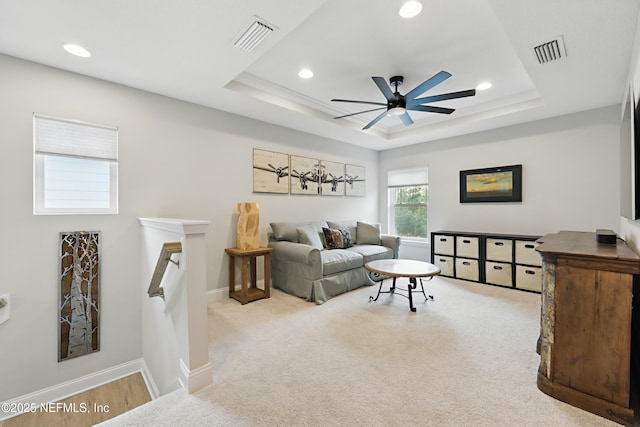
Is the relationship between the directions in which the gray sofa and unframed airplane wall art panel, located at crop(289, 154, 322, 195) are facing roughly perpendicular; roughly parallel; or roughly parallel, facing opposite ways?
roughly parallel

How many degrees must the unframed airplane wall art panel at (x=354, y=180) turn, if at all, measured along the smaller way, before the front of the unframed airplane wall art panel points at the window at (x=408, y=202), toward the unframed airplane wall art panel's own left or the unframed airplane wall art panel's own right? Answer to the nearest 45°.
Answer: approximately 45° to the unframed airplane wall art panel's own left

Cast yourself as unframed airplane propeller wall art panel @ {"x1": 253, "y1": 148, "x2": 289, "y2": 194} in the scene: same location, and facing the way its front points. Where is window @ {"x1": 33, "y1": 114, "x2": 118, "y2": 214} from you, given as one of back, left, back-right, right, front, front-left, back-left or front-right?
right

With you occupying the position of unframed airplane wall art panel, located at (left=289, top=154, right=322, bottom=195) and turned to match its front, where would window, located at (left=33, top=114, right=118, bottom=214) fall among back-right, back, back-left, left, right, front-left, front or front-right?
right

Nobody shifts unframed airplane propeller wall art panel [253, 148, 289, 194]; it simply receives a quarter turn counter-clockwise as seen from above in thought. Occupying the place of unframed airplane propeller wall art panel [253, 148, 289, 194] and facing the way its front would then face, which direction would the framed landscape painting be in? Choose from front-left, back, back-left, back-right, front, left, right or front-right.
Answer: front-right

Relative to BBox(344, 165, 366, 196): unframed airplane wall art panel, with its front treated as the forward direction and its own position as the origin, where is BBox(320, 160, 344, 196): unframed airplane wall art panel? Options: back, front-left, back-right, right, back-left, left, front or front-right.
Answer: right

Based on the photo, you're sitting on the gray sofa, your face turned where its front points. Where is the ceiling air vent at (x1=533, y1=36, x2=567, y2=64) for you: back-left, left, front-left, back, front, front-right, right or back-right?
front

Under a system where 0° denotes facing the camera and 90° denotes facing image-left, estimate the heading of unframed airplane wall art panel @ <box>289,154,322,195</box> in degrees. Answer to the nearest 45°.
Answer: approximately 315°

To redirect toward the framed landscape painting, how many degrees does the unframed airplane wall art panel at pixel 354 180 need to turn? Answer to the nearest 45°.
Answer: approximately 45° to its left

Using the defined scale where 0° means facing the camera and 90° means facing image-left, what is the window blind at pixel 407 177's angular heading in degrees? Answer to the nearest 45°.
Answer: approximately 45°

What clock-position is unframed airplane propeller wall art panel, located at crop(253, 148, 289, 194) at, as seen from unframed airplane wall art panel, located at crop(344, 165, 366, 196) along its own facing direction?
unframed airplane propeller wall art panel, located at crop(253, 148, 289, 194) is roughly at 3 o'clock from unframed airplane wall art panel, located at crop(344, 165, 366, 196).

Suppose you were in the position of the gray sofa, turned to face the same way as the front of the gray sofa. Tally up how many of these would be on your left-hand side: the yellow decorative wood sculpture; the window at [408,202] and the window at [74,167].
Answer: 1

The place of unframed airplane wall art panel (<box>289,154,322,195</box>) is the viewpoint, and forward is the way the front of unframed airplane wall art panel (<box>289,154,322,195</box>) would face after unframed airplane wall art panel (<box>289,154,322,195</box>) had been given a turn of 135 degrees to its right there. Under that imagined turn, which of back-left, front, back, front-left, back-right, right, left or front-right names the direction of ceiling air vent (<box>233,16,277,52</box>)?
left

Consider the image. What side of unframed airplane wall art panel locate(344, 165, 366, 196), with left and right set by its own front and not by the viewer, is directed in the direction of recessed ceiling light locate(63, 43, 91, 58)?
right

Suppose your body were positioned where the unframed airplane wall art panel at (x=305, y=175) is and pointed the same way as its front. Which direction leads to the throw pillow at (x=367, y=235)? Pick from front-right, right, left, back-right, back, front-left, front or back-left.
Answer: front-left
